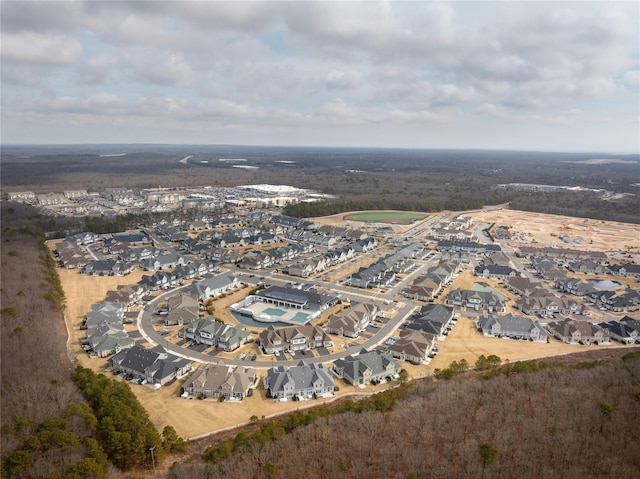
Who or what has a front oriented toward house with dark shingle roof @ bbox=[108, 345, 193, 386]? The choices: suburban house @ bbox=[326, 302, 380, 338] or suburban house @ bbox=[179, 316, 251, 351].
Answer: suburban house @ bbox=[179, 316, 251, 351]

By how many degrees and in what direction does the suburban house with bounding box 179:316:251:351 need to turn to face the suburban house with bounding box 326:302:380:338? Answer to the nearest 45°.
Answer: approximately 135° to its left

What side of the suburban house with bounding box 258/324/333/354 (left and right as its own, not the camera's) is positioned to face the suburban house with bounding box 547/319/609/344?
left

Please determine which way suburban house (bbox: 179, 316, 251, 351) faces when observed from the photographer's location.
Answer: facing the viewer and to the left of the viewer

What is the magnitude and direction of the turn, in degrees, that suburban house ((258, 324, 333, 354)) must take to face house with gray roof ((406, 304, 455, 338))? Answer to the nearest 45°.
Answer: approximately 90° to its left

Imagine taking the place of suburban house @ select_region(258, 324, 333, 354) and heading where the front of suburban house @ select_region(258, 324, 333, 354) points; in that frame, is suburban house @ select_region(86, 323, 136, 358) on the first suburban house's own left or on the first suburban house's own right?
on the first suburban house's own right

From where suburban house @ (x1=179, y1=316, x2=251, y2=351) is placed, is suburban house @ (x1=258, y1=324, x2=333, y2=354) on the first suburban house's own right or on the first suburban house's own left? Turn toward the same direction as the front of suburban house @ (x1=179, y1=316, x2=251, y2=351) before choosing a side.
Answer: on the first suburban house's own left

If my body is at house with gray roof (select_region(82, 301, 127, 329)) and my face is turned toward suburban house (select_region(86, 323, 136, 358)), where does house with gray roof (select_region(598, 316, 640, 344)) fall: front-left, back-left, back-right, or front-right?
front-left

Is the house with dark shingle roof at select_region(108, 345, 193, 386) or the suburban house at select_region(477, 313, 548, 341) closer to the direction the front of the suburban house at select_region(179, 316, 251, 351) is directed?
the house with dark shingle roof

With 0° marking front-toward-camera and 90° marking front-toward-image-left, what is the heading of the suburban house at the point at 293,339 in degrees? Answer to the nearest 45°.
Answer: approximately 0°

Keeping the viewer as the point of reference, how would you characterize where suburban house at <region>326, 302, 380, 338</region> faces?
facing the viewer and to the right of the viewer

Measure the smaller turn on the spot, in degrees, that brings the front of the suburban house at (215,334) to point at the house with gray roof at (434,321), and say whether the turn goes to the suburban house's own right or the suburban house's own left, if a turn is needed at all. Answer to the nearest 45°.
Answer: approximately 135° to the suburban house's own left

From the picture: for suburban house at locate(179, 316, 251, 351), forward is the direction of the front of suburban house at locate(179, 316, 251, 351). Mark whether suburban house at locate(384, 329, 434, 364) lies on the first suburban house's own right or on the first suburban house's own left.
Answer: on the first suburban house's own left

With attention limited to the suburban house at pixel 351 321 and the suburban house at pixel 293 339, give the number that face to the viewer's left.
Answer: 0

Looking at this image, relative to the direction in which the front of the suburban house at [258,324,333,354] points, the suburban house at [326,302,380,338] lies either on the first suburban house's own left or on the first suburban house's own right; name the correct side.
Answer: on the first suburban house's own left

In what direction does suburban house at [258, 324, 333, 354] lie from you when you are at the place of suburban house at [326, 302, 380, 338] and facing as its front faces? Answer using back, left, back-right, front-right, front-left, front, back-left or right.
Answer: right

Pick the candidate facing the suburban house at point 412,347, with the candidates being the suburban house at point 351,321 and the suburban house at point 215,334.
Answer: the suburban house at point 351,321

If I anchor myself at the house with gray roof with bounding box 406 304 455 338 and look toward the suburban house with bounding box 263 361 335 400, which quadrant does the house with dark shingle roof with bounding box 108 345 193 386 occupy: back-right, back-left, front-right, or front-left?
front-right

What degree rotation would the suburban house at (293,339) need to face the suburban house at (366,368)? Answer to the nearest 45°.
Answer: approximately 45° to its left

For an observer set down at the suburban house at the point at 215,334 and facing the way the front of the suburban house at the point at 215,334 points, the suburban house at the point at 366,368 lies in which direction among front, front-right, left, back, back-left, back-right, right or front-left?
left
